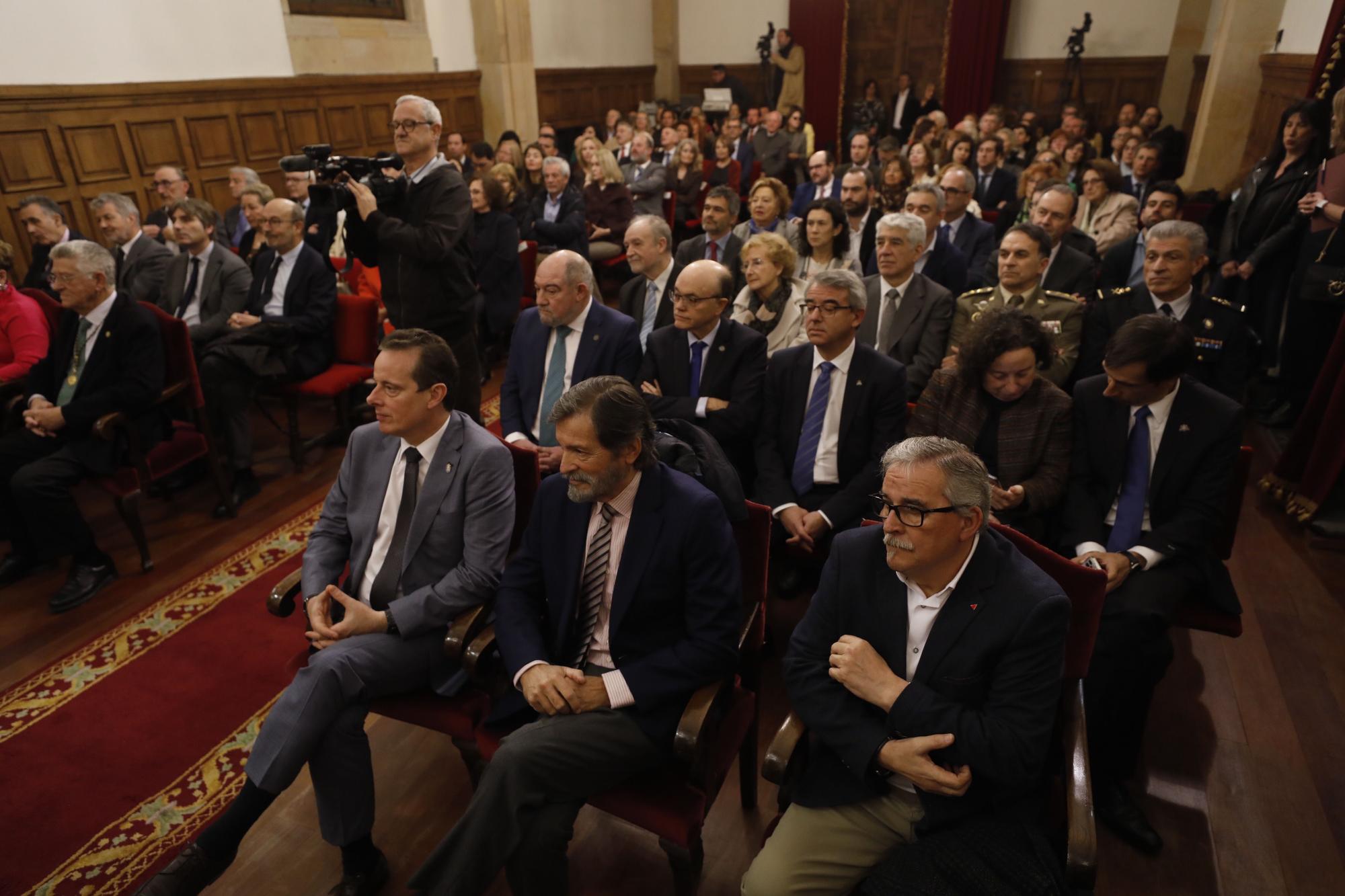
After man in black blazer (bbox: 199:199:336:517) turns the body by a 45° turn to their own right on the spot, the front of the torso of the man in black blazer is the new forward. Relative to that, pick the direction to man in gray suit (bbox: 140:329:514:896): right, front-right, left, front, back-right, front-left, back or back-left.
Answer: left

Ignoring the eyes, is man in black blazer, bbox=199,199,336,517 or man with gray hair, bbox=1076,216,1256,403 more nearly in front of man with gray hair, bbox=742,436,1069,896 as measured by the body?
the man in black blazer

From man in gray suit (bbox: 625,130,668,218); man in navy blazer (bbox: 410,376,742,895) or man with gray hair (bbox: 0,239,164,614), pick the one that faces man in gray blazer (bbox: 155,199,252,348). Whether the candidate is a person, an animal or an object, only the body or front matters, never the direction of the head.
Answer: the man in gray suit

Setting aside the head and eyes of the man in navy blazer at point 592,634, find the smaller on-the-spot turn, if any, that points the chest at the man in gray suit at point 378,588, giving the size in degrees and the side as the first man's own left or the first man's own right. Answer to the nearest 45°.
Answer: approximately 90° to the first man's own right

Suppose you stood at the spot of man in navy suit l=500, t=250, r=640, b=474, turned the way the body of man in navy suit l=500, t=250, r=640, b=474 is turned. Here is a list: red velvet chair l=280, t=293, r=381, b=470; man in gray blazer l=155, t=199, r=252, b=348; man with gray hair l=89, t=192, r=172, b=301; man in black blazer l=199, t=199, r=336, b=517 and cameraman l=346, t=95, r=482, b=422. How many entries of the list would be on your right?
5

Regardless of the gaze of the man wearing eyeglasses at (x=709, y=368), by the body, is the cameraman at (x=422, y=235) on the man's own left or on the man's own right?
on the man's own right

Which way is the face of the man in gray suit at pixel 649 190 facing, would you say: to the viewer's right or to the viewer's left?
to the viewer's left

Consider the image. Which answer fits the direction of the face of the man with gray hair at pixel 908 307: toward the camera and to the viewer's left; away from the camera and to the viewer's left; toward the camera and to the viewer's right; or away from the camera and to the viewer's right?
toward the camera and to the viewer's left

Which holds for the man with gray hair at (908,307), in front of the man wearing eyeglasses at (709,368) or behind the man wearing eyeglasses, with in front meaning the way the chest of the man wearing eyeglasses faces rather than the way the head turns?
behind

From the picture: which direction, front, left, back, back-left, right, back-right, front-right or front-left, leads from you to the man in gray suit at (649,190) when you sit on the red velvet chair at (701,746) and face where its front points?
back-right

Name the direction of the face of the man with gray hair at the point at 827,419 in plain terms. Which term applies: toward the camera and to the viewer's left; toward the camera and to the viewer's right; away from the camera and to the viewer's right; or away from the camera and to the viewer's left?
toward the camera and to the viewer's left

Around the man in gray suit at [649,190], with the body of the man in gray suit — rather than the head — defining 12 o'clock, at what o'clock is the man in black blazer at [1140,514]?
The man in black blazer is roughly at 10 o'clock from the man in gray suit.

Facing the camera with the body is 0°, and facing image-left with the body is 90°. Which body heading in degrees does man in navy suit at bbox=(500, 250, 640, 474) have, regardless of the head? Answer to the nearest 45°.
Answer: approximately 45°

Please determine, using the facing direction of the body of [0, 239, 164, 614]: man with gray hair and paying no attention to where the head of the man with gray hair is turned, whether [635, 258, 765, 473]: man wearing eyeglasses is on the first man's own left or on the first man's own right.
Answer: on the first man's own left

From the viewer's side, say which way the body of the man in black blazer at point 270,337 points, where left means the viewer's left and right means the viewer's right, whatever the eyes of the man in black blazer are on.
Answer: facing the viewer and to the left of the viewer

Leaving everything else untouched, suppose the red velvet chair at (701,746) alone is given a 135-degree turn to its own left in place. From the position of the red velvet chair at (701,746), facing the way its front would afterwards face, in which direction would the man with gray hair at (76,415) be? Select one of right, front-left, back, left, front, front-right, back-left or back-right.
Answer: back-left

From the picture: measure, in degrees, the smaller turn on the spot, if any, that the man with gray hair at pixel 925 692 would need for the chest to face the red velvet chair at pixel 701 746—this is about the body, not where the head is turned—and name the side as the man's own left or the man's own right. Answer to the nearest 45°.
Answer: approximately 45° to the man's own right
